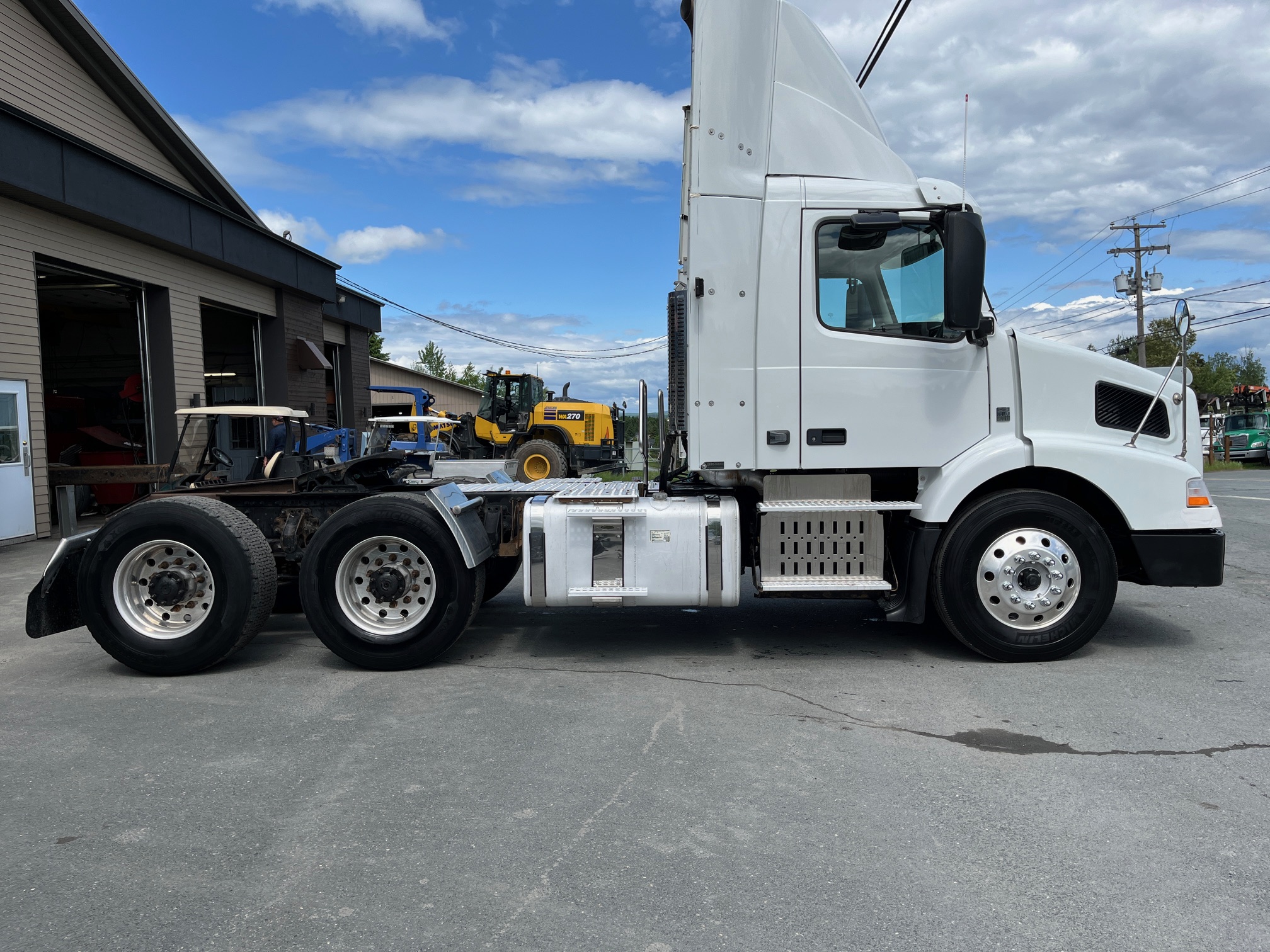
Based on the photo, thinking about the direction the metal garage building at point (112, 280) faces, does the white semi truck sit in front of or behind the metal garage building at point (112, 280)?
in front

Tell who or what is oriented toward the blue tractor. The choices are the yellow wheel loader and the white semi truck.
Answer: the yellow wheel loader

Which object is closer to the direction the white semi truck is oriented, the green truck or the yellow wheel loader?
the green truck

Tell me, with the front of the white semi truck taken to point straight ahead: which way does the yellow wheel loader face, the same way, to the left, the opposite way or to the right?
the opposite way

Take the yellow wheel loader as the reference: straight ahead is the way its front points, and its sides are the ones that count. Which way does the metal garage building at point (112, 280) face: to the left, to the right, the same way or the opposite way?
the opposite way

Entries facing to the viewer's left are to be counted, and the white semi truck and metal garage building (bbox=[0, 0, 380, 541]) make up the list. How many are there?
0

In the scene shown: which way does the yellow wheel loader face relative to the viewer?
to the viewer's left

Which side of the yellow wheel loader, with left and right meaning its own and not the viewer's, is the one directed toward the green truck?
back

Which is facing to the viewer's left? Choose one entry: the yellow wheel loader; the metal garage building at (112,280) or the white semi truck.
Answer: the yellow wheel loader

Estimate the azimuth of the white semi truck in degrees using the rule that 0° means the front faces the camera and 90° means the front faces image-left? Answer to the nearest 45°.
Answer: approximately 270°

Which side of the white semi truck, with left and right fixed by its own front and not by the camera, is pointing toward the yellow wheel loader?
left

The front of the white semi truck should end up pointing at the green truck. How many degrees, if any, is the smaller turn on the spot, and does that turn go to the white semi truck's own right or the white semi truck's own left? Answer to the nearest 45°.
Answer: approximately 45° to the white semi truck's own left

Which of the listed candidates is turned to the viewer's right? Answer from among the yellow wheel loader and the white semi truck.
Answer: the white semi truck

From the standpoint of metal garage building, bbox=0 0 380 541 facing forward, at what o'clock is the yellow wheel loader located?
The yellow wheel loader is roughly at 10 o'clock from the metal garage building.
